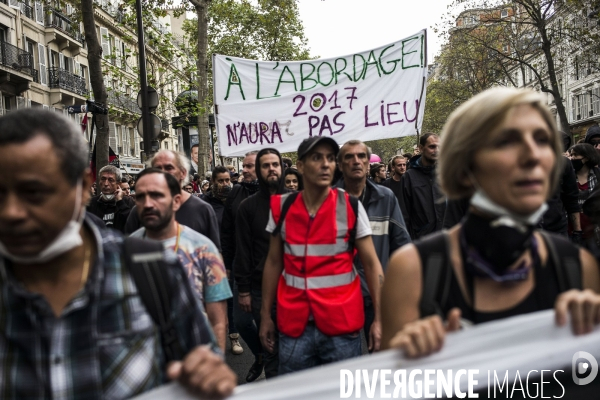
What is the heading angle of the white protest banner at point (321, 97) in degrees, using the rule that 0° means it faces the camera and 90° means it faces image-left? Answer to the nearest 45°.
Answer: approximately 0°

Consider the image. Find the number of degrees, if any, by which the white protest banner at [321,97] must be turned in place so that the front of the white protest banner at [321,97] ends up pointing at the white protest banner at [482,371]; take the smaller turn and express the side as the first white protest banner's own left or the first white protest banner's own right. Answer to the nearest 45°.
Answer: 0° — it already faces it

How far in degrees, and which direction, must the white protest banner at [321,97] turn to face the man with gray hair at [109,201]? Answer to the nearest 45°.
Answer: approximately 90° to its right

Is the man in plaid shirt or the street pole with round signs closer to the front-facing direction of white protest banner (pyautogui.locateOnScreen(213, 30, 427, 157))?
the man in plaid shirt

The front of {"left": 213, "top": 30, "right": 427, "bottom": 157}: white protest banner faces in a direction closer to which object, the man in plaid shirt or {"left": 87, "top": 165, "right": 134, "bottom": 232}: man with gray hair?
the man in plaid shirt

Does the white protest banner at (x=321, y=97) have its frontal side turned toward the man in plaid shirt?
yes

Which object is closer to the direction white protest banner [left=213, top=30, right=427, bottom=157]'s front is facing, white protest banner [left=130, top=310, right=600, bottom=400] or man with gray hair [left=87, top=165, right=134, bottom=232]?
the white protest banner

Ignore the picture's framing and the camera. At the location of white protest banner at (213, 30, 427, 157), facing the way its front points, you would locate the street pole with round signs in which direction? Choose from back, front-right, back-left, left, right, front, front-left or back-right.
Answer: back-right
